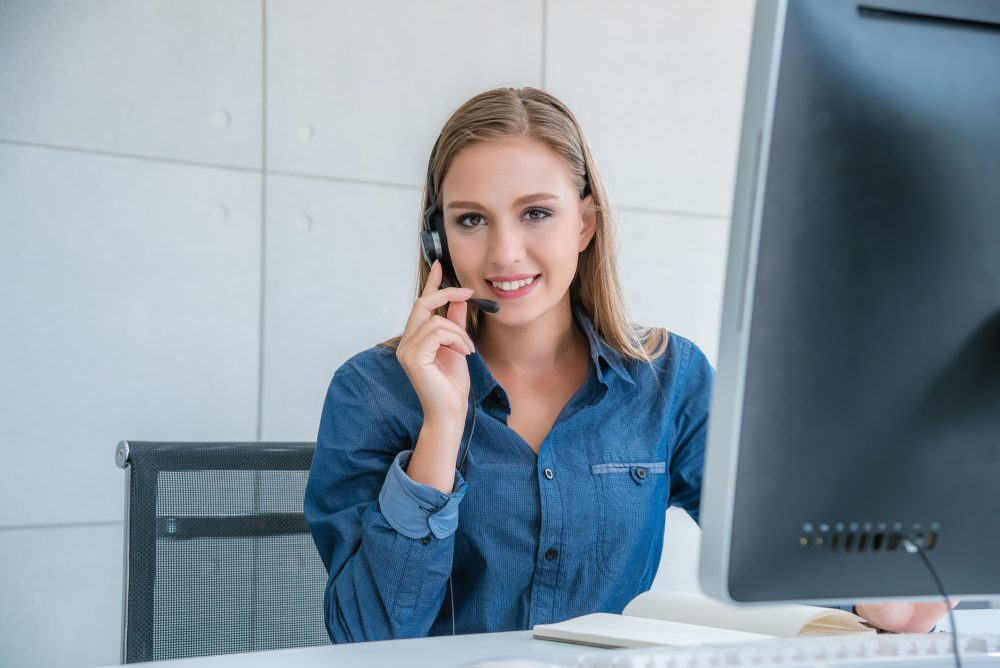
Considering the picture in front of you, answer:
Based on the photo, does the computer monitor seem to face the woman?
yes

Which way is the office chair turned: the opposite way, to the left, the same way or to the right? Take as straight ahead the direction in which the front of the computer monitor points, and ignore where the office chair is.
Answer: the opposite way

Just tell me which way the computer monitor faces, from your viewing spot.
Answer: facing away from the viewer and to the left of the viewer

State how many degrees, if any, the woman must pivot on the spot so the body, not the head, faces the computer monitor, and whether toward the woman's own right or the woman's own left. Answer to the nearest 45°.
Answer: approximately 45° to the woman's own left

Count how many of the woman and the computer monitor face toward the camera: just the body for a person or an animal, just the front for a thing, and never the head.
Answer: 1

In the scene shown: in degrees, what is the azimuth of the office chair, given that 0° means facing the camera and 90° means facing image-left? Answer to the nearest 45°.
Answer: approximately 0°

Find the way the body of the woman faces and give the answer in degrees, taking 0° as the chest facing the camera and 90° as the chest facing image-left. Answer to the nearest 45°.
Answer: approximately 0°

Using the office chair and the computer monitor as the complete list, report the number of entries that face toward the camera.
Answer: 1

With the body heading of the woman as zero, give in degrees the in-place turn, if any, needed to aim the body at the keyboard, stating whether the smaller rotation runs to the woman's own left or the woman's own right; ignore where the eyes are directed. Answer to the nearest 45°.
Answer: approximately 45° to the woman's own left

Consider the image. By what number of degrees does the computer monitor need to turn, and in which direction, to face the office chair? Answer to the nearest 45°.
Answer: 0° — it already faces it

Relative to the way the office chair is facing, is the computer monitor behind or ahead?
ahead
